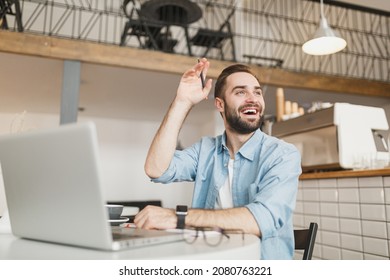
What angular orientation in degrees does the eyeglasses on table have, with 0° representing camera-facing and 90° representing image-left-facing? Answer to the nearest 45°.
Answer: approximately 45°

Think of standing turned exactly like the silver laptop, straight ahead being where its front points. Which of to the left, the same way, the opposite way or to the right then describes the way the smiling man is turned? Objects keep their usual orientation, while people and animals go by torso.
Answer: the opposite way

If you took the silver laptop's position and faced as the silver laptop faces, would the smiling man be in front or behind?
in front

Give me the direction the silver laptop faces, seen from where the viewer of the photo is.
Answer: facing away from the viewer and to the right of the viewer

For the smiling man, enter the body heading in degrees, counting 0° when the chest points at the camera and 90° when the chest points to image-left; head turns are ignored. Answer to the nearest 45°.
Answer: approximately 45°

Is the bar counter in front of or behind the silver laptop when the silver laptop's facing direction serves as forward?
in front
